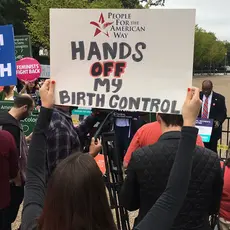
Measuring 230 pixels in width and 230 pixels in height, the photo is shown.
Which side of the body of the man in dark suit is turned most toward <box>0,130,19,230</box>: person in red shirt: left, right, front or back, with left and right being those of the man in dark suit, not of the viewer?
front

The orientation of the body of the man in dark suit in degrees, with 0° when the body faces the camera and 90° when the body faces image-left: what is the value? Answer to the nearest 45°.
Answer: approximately 45°

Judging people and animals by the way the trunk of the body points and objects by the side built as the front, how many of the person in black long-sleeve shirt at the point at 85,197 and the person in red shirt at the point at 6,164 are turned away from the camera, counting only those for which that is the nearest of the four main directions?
2

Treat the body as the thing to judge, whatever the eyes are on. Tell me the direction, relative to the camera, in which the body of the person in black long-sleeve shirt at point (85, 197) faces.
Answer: away from the camera

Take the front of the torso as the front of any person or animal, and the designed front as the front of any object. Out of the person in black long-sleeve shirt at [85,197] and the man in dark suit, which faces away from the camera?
the person in black long-sleeve shirt

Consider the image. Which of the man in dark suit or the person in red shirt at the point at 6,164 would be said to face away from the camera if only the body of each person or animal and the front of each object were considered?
the person in red shirt

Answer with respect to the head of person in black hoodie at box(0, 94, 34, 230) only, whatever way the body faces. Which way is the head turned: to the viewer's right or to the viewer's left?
to the viewer's right

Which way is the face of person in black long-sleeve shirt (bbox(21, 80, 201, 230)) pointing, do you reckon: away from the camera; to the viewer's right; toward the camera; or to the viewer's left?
away from the camera

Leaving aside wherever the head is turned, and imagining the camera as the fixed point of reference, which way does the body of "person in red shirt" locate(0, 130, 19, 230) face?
away from the camera

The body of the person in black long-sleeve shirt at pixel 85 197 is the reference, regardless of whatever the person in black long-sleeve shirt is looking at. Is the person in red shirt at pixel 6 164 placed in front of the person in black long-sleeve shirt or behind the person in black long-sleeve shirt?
in front

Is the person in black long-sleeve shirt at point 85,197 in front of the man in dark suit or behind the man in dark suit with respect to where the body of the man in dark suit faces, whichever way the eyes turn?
in front
